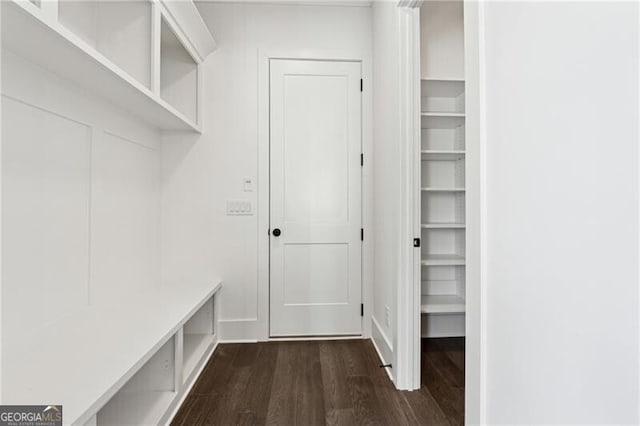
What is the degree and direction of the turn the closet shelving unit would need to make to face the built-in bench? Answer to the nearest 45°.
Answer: approximately 45° to its right

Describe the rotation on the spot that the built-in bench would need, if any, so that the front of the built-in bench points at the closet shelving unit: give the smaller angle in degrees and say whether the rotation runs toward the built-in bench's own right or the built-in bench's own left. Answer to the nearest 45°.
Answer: approximately 45° to the built-in bench's own left

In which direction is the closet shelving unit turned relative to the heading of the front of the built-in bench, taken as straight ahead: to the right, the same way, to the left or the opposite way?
to the right

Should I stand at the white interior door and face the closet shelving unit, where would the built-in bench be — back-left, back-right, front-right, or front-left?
back-right

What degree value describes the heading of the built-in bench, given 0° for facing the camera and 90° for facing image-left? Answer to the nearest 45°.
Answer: approximately 315°

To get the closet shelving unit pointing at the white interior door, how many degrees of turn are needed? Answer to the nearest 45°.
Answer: approximately 90° to its right

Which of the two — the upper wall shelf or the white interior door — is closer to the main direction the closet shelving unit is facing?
the upper wall shelf

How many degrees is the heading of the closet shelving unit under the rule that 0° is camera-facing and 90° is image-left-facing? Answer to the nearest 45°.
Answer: approximately 0°

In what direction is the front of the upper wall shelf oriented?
to the viewer's right
